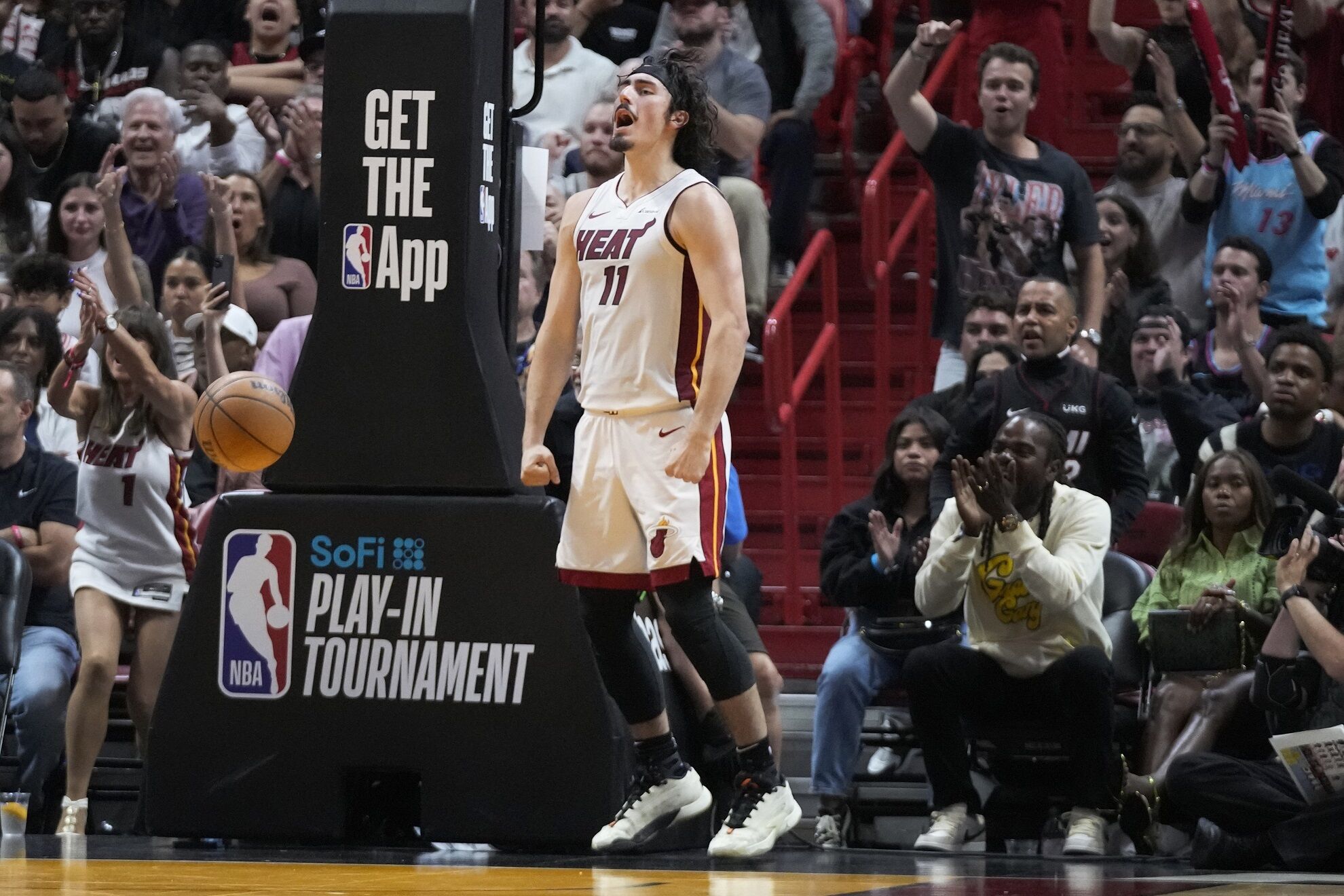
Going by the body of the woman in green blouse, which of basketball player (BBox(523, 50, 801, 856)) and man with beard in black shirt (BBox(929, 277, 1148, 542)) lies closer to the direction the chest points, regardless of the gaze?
the basketball player

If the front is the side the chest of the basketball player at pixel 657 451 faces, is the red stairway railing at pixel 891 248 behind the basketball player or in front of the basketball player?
behind

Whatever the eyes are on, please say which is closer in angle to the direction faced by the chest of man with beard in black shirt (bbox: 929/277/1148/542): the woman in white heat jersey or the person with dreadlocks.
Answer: the person with dreadlocks

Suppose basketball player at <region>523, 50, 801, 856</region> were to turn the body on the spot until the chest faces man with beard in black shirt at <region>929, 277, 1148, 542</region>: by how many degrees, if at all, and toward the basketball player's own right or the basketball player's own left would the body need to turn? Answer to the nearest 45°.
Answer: approximately 180°

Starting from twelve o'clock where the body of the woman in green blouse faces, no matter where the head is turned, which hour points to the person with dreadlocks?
The person with dreadlocks is roughly at 2 o'clock from the woman in green blouse.

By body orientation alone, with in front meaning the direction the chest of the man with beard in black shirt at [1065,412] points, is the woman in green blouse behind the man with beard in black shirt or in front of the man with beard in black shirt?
in front

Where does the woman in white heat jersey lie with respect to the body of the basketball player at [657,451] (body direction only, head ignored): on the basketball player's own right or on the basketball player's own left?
on the basketball player's own right

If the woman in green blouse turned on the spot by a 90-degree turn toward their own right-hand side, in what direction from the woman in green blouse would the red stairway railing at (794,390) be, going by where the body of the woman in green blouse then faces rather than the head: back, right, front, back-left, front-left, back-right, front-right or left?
front-right

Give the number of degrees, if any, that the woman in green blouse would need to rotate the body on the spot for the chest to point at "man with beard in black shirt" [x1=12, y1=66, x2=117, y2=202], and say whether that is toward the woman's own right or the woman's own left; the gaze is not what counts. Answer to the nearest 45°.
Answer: approximately 135° to the woman's own right

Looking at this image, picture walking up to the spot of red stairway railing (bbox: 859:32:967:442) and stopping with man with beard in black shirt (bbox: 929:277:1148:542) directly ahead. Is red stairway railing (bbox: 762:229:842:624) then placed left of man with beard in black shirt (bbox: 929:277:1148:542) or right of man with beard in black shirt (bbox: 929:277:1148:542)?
right

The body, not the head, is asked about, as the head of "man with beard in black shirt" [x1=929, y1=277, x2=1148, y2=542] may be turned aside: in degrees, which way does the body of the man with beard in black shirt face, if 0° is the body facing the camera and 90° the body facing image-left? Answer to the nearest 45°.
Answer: approximately 0°

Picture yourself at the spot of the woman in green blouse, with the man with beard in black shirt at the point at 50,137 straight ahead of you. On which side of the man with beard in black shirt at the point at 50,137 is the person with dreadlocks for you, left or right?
left
